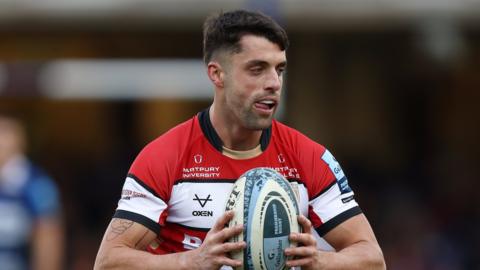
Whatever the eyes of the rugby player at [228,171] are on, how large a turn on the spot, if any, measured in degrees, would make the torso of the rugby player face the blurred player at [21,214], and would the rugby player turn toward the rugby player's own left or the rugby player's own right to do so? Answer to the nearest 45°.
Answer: approximately 135° to the rugby player's own right

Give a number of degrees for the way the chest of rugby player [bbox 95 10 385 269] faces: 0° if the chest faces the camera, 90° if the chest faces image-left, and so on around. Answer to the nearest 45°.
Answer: approximately 0°

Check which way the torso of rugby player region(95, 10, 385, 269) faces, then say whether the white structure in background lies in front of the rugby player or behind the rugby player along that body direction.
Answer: behind

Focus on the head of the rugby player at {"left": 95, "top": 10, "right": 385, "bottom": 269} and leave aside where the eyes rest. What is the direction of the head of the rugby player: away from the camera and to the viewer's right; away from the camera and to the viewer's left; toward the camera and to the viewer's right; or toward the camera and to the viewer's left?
toward the camera and to the viewer's right
